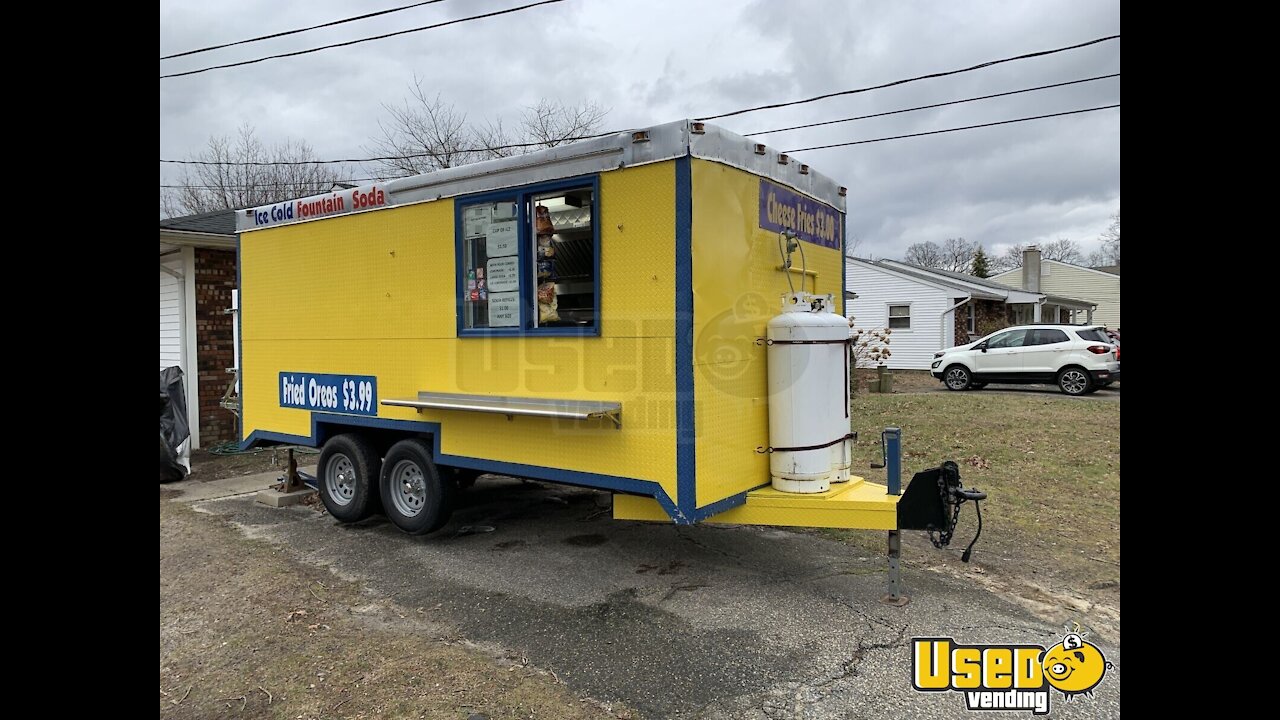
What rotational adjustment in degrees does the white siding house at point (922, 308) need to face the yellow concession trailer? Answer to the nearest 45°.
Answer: approximately 45° to its right

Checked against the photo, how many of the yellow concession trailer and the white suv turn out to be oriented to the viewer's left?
1

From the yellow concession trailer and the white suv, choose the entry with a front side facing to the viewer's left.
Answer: the white suv

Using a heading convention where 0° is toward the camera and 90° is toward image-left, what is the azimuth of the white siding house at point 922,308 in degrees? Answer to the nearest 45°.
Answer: approximately 315°

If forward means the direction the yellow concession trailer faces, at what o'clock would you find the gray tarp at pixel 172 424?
The gray tarp is roughly at 6 o'clock from the yellow concession trailer.

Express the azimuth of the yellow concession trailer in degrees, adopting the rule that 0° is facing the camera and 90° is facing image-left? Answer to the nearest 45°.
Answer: approximately 315°

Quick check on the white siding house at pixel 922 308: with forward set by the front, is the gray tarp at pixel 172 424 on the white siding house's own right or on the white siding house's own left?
on the white siding house's own right

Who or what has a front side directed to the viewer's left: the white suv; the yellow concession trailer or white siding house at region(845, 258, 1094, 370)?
the white suv

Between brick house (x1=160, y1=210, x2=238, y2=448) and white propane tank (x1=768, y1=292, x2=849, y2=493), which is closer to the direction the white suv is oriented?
the brick house

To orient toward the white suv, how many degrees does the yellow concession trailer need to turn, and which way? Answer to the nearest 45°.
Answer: approximately 90° to its left

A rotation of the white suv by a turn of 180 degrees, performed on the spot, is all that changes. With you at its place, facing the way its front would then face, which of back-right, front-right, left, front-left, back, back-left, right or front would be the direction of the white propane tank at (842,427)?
right

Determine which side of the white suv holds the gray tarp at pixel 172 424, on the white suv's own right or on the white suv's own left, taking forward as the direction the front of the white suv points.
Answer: on the white suv's own left

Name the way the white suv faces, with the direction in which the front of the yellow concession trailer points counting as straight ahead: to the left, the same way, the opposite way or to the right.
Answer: the opposite way

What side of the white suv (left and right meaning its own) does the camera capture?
left

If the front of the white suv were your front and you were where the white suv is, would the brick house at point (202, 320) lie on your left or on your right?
on your left
